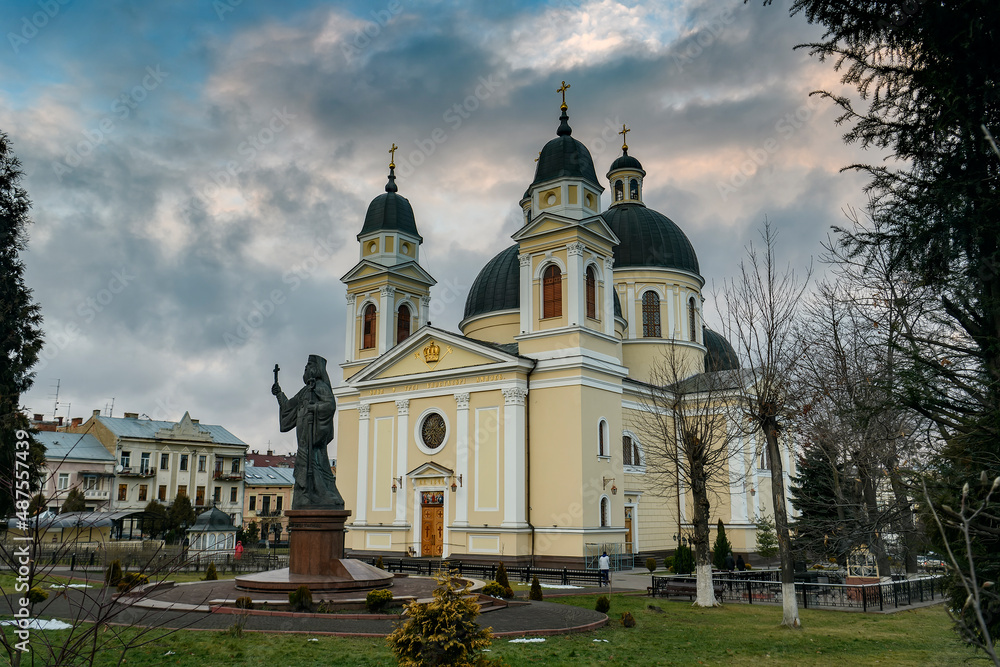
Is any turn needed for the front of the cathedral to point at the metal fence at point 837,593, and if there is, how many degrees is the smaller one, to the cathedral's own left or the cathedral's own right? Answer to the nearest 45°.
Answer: approximately 90° to the cathedral's own left

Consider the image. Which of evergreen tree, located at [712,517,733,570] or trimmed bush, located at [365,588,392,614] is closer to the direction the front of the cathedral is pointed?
the trimmed bush

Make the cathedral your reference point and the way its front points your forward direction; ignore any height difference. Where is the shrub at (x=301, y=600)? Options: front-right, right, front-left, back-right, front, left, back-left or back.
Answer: front-left

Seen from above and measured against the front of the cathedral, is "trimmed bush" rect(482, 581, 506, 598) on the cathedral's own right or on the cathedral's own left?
on the cathedral's own left

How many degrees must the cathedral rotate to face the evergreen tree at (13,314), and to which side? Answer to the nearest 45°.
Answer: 0° — it already faces it

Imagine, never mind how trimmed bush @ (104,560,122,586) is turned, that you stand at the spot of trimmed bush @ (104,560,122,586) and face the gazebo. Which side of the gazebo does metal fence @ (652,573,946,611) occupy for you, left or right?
right

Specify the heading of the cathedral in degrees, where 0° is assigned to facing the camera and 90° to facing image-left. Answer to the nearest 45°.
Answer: approximately 45°

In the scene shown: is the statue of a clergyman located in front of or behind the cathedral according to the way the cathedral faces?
in front

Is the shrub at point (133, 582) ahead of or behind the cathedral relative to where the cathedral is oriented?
ahead

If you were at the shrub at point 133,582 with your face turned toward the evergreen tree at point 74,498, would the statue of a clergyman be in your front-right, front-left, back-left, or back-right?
front-right
